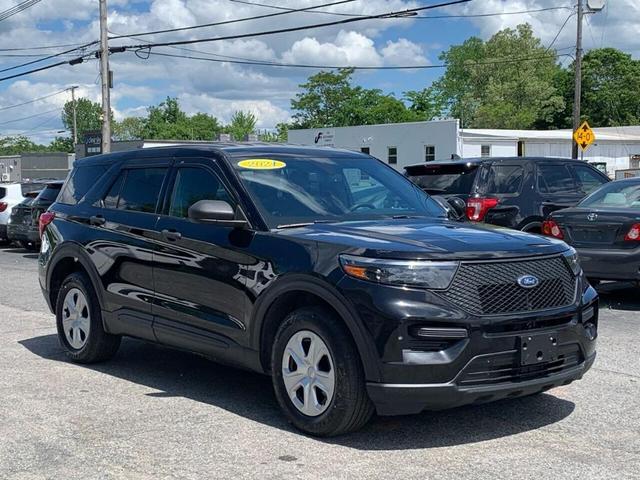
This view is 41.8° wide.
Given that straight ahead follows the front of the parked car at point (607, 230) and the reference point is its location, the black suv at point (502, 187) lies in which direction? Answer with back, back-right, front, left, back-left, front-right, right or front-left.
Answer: left

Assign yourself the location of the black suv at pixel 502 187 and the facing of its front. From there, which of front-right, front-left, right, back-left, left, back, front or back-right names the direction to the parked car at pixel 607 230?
right

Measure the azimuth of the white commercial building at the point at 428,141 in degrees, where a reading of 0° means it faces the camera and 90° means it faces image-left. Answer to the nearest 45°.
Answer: approximately 45°

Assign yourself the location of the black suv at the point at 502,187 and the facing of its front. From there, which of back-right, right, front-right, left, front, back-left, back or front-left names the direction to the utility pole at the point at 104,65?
left

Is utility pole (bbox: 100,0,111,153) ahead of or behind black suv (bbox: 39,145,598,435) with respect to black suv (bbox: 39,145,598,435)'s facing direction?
behind

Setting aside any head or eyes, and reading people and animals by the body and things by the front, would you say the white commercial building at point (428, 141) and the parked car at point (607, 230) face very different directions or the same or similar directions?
very different directions

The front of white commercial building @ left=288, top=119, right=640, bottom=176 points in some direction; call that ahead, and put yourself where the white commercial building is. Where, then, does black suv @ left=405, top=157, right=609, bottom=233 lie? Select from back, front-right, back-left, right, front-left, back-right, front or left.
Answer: front-left

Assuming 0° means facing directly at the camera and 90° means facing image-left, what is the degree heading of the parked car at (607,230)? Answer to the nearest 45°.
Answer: approximately 225°

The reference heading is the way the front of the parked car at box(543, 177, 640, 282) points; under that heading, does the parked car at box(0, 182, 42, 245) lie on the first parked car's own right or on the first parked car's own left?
on the first parked car's own left

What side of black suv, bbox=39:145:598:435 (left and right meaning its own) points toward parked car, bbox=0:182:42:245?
back

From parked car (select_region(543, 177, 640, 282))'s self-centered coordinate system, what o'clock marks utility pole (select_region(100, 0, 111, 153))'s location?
The utility pole is roughly at 9 o'clock from the parked car.

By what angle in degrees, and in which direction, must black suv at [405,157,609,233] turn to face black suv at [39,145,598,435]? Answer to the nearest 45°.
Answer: approximately 135° to its right

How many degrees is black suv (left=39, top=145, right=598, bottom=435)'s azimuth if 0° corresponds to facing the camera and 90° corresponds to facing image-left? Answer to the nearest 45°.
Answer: approximately 315°
